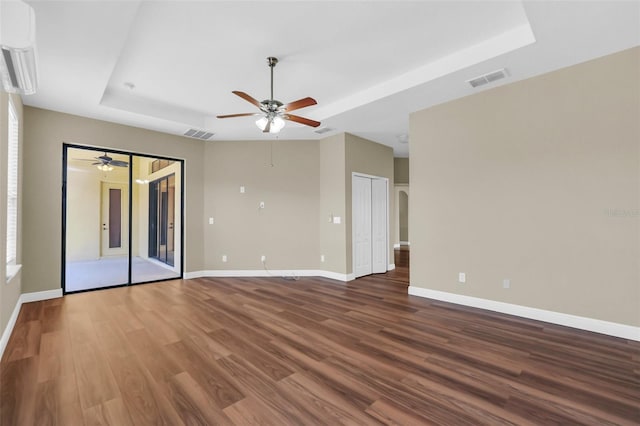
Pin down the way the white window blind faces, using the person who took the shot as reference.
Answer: facing to the right of the viewer

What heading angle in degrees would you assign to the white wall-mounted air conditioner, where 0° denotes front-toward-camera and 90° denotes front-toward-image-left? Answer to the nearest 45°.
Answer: approximately 270°

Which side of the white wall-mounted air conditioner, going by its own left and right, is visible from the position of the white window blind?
left

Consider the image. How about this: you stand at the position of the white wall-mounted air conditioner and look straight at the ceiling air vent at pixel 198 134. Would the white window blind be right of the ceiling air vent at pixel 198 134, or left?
left

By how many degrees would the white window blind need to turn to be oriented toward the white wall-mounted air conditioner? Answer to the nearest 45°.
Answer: approximately 90° to its right

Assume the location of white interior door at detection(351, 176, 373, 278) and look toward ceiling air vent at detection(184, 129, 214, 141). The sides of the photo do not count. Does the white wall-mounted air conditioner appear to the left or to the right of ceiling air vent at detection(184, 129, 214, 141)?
left

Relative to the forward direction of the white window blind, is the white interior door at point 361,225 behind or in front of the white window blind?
in front

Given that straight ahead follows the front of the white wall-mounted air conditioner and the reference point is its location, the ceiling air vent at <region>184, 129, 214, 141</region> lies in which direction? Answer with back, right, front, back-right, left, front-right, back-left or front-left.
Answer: front-left

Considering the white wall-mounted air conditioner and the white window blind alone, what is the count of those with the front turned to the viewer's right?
2

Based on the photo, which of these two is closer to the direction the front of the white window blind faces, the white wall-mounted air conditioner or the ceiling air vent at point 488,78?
the ceiling air vent

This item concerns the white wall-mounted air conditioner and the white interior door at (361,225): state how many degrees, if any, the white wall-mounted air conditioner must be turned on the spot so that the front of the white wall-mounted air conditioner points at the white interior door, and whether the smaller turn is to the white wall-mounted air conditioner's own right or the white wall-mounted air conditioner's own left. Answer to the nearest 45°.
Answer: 0° — it already faces it
